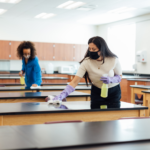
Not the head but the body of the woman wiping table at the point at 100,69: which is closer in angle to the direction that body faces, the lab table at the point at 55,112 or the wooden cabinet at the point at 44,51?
the lab table

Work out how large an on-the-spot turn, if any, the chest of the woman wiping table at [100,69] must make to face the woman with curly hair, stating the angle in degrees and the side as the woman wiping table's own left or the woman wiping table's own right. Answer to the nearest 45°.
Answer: approximately 90° to the woman wiping table's own right

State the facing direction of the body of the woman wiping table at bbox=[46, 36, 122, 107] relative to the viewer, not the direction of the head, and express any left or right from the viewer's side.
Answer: facing the viewer and to the left of the viewer

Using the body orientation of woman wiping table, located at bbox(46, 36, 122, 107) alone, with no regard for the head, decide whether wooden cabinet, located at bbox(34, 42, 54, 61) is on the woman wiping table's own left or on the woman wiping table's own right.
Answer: on the woman wiping table's own right

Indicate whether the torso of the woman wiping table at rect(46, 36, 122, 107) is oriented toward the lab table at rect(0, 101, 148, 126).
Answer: yes

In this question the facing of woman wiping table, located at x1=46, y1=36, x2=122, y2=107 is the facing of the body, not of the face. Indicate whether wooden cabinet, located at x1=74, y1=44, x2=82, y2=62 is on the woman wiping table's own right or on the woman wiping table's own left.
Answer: on the woman wiping table's own right

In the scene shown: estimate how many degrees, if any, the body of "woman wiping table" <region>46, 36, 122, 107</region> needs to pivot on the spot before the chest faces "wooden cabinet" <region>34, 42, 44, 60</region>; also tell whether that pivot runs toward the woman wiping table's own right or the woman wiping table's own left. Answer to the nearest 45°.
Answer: approximately 135° to the woman wiping table's own right

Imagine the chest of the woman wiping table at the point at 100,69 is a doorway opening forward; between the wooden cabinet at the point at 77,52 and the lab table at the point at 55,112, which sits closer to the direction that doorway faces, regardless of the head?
the lab table
